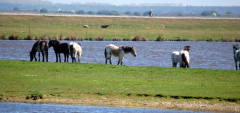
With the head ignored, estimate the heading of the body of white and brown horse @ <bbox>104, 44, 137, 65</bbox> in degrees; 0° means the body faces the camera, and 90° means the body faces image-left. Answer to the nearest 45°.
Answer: approximately 270°

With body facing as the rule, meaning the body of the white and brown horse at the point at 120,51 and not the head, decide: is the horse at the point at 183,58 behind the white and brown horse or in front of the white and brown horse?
in front
